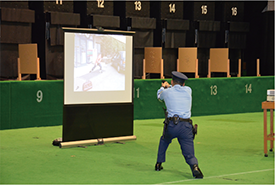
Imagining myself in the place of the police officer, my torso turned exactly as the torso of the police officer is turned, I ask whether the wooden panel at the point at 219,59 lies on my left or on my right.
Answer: on my right

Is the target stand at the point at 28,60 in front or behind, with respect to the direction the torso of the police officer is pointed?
in front

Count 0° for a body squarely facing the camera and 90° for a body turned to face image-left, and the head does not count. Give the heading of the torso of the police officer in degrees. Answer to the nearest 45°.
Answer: approximately 135°

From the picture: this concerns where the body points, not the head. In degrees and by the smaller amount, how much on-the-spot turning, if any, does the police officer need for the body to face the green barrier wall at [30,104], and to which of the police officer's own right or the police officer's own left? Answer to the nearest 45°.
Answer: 0° — they already face it

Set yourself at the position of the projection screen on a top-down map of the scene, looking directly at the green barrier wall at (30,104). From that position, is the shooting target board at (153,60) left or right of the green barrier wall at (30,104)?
right

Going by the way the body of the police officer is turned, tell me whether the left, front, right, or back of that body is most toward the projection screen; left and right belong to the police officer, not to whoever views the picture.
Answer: front
